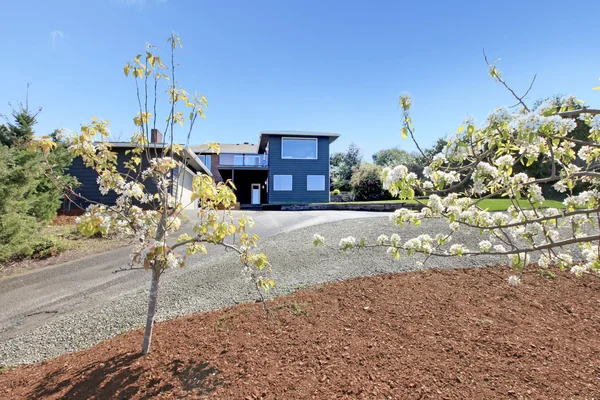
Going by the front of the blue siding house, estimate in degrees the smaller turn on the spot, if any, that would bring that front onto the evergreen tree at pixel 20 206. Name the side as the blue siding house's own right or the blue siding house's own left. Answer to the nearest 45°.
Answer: approximately 45° to the blue siding house's own right

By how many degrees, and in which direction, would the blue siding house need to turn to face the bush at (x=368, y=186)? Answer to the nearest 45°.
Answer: approximately 90° to its left

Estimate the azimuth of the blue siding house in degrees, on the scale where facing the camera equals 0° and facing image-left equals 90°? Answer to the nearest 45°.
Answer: approximately 0°

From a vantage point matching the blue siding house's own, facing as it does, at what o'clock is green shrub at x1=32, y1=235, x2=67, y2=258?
The green shrub is roughly at 1 o'clock from the blue siding house.

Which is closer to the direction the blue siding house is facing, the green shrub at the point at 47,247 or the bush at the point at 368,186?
the green shrub

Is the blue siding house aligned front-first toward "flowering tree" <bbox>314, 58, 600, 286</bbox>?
yes
